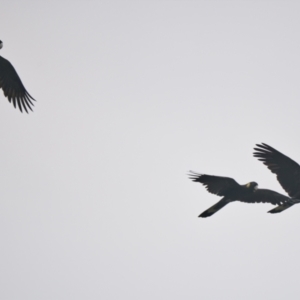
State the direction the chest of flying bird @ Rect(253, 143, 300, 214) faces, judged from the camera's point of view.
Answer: to the viewer's right

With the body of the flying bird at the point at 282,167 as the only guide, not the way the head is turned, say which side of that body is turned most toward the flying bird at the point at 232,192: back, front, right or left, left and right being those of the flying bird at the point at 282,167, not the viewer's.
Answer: back
